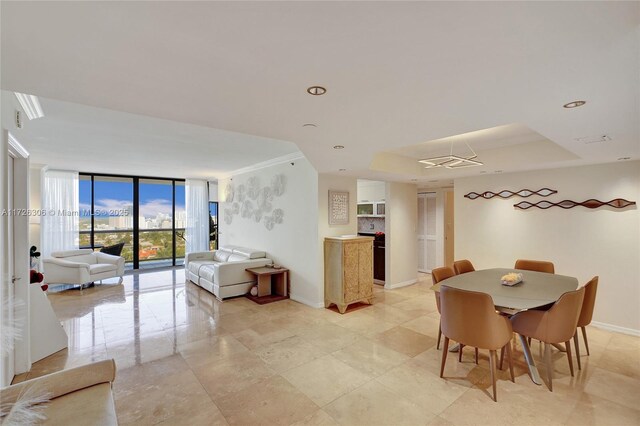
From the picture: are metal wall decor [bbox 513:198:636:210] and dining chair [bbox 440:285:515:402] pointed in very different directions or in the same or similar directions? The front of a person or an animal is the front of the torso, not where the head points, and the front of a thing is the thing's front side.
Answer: very different directions

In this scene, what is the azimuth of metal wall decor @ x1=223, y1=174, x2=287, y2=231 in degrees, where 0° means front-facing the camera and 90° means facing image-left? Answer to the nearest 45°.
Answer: approximately 45°

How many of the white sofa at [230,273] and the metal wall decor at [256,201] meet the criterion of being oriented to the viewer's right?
0

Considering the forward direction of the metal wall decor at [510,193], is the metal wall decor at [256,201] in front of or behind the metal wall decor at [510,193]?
in front

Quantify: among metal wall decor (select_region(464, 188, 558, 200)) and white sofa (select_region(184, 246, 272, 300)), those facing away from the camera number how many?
0

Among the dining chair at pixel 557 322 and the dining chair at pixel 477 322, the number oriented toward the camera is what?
0

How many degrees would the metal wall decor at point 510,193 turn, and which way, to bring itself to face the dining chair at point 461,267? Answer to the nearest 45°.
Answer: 0° — it already faces it

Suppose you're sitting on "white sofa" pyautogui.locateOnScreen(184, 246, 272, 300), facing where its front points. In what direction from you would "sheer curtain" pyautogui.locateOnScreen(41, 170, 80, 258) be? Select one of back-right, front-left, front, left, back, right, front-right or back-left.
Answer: right

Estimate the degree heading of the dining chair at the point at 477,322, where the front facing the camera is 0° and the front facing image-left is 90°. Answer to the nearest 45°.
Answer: approximately 225°

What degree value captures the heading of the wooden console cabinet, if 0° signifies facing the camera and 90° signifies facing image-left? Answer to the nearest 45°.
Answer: approximately 315°

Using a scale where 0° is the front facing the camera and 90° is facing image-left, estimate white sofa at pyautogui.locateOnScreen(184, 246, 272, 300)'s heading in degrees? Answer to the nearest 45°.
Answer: approximately 45°

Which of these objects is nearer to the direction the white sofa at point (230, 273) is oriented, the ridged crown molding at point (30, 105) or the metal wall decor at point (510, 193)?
the ridged crown molding

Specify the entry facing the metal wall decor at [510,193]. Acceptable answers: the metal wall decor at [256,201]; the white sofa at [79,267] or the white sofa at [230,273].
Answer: the white sofa at [79,267]
